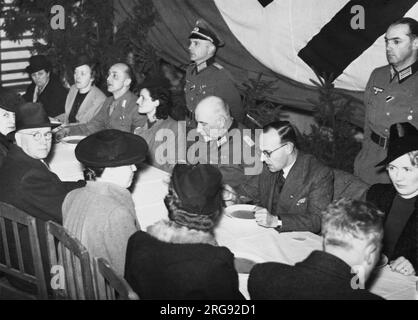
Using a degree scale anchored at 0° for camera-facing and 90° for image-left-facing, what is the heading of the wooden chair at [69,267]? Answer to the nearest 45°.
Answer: approximately 225°

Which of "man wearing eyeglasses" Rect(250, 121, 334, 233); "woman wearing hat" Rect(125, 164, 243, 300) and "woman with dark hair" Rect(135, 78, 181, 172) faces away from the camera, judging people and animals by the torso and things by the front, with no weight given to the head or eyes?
the woman wearing hat

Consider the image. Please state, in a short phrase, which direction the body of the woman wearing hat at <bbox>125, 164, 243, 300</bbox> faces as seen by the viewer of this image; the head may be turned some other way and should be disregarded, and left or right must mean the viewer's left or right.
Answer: facing away from the viewer

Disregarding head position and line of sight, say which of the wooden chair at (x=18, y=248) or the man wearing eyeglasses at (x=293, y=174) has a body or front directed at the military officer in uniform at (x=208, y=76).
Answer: the wooden chair

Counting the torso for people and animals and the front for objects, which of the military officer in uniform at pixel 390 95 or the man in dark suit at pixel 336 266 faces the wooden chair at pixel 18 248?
the military officer in uniform

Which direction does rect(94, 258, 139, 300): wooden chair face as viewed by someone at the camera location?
facing away from the viewer and to the right of the viewer

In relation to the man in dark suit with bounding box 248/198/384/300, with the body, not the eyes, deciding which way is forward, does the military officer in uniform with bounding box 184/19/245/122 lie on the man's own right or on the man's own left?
on the man's own left

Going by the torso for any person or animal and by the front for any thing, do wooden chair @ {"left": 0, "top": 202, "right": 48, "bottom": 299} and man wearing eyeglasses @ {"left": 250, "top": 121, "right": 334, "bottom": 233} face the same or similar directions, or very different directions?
very different directions

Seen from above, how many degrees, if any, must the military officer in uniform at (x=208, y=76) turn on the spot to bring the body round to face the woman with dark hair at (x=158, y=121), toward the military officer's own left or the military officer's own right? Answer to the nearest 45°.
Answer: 0° — they already face them

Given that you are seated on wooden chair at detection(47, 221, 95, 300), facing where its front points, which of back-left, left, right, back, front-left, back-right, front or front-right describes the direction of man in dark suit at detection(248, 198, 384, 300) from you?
right

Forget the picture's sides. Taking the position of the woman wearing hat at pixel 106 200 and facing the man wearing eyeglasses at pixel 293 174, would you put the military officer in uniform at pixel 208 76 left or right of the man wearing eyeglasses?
left

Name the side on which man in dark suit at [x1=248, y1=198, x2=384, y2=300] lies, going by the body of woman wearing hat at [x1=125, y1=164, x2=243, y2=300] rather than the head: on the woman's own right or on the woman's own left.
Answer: on the woman's own right

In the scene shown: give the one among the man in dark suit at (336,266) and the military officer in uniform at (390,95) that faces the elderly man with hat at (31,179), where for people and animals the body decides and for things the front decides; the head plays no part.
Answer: the military officer in uniform

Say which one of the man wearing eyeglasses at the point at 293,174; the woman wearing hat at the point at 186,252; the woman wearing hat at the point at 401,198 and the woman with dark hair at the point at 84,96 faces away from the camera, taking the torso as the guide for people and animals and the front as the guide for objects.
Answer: the woman wearing hat at the point at 186,252
